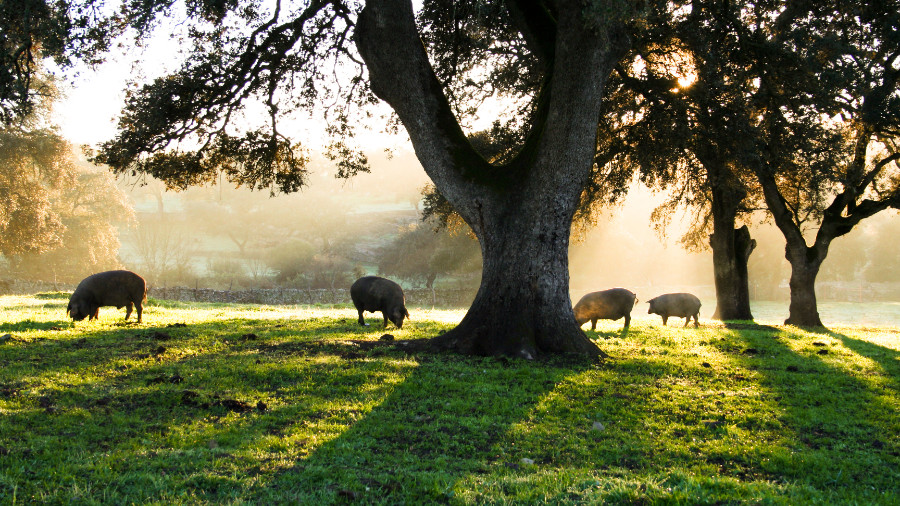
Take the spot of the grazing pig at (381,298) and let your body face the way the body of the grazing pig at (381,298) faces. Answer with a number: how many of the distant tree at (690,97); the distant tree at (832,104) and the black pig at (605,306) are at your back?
0

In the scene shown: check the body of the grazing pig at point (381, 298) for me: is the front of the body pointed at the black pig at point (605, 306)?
no

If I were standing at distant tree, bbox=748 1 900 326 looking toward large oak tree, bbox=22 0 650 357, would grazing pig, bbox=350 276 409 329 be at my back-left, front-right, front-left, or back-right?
front-right

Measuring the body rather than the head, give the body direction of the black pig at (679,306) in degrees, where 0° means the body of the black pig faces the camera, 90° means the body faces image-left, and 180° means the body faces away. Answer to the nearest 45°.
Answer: approximately 90°

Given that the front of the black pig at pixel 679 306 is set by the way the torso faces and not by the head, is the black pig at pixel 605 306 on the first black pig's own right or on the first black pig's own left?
on the first black pig's own left

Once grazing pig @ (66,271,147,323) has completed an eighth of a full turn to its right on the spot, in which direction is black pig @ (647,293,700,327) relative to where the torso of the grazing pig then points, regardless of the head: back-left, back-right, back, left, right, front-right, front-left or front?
back-right

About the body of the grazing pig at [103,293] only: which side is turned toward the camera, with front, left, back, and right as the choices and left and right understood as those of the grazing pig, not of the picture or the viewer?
left

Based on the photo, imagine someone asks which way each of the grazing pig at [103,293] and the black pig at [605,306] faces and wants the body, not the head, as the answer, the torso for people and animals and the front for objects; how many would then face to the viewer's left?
2

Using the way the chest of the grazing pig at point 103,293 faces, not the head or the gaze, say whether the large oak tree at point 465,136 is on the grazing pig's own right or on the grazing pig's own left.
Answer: on the grazing pig's own left

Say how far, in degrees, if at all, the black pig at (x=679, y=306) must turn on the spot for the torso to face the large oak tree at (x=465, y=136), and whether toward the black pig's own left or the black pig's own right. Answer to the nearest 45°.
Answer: approximately 90° to the black pig's own left

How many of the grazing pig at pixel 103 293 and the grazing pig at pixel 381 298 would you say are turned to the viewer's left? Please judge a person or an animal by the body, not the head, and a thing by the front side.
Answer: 1

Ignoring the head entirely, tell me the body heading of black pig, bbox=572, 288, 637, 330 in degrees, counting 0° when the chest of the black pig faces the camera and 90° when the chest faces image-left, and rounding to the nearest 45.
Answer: approximately 90°

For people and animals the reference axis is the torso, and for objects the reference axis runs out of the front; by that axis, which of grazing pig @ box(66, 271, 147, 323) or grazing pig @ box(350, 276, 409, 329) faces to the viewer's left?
grazing pig @ box(66, 271, 147, 323)

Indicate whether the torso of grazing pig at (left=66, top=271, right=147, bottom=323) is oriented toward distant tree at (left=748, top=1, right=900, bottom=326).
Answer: no

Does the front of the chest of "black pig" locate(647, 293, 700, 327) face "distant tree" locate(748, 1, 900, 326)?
no

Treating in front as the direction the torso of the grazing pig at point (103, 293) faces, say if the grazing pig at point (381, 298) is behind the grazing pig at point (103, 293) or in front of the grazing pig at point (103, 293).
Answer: behind
